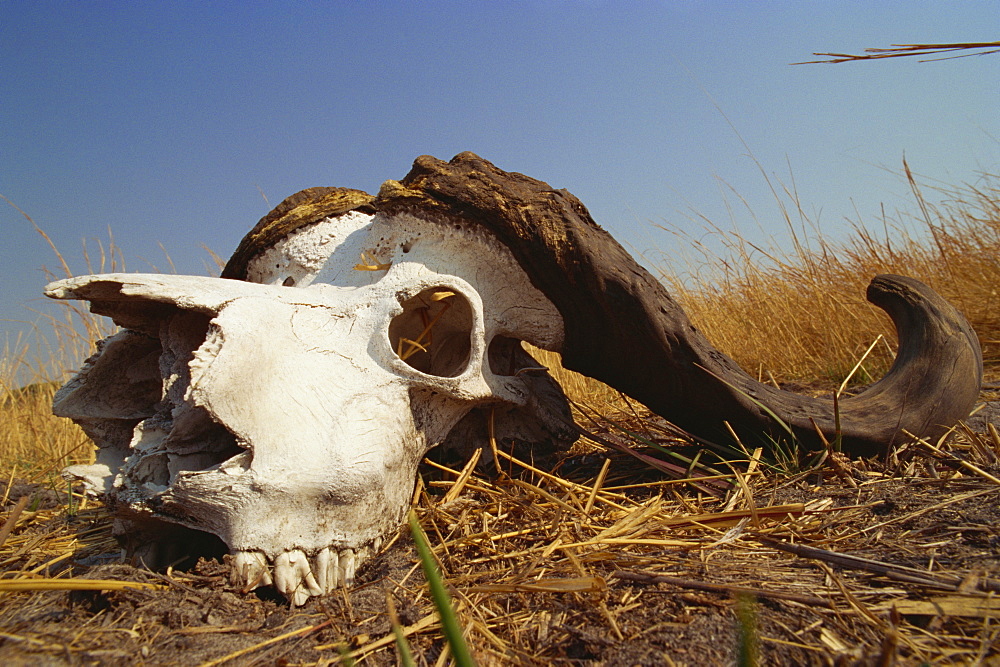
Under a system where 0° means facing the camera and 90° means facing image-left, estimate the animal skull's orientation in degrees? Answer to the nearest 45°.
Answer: approximately 45°

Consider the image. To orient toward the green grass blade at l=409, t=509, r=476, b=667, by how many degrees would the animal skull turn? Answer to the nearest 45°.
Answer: approximately 45° to its left
